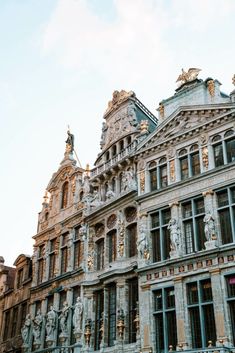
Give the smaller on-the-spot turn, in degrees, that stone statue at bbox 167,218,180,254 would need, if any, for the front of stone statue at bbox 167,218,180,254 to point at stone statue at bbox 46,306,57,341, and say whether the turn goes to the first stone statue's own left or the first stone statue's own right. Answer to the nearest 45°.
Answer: approximately 90° to the first stone statue's own right

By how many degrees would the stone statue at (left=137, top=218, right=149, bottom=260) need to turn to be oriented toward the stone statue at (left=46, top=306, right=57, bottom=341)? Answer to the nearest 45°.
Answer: approximately 90° to its right

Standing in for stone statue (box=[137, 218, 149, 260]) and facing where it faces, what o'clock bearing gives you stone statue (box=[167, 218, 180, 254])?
stone statue (box=[167, 218, 180, 254]) is roughly at 9 o'clock from stone statue (box=[137, 218, 149, 260]).

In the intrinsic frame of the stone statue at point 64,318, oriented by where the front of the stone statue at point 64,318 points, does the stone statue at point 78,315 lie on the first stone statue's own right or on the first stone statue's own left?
on the first stone statue's own left

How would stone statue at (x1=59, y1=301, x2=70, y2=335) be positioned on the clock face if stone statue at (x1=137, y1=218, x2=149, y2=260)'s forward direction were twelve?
stone statue at (x1=59, y1=301, x2=70, y2=335) is roughly at 3 o'clock from stone statue at (x1=137, y1=218, x2=149, y2=260).

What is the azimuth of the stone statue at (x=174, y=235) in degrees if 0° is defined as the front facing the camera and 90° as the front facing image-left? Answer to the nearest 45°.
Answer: approximately 45°

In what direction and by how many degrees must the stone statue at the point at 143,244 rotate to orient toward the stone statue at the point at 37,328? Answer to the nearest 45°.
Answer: approximately 90° to its right

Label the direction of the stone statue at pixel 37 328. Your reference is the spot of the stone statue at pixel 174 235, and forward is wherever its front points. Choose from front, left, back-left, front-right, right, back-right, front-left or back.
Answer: right

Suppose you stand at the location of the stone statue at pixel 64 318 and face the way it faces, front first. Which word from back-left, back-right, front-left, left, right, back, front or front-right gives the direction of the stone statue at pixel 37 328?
right
